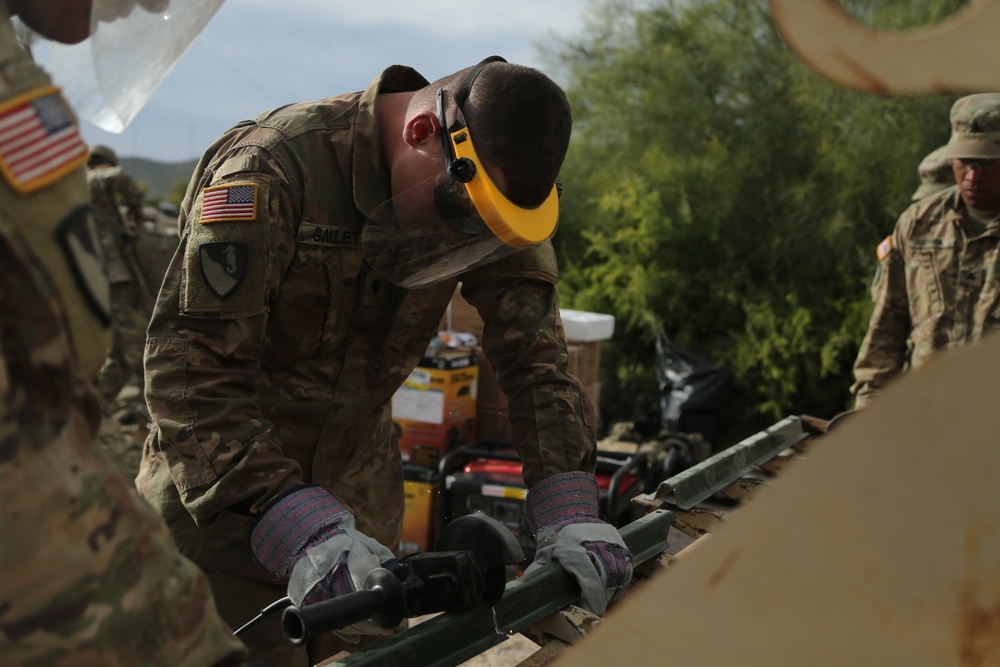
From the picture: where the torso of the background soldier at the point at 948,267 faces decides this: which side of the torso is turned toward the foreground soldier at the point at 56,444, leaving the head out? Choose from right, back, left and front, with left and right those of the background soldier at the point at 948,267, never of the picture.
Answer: front

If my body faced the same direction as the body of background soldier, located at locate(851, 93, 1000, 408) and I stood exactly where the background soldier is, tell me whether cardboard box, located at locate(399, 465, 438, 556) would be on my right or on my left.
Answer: on my right

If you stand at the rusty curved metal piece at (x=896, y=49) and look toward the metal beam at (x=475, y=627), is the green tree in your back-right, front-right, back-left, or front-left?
front-right

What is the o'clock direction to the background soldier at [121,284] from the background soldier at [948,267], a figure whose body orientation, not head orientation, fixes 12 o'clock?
the background soldier at [121,284] is roughly at 3 o'clock from the background soldier at [948,267].

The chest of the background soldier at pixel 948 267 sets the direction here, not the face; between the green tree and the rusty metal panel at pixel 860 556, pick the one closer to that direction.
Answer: the rusty metal panel

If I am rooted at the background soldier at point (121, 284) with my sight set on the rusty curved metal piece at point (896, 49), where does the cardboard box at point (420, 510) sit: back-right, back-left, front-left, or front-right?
front-left

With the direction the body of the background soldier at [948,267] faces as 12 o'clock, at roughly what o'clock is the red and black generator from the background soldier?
The red and black generator is roughly at 2 o'clock from the background soldier.

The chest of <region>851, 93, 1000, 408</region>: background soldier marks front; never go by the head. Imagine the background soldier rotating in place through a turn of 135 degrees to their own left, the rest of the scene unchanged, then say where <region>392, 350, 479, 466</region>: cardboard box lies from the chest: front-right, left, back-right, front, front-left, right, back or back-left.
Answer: back-left

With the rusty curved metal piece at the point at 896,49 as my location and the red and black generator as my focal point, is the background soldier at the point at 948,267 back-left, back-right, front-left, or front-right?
front-right

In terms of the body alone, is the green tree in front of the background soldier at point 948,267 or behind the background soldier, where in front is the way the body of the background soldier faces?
behind

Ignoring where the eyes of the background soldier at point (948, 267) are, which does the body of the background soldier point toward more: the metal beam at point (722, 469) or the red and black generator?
the metal beam

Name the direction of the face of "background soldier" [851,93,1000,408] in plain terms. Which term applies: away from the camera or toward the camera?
toward the camera

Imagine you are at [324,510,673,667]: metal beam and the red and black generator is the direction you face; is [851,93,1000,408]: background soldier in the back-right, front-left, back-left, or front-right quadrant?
front-right

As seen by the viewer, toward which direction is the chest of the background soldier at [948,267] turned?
toward the camera

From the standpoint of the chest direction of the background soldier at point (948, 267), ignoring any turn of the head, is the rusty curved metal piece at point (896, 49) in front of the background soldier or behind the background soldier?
in front

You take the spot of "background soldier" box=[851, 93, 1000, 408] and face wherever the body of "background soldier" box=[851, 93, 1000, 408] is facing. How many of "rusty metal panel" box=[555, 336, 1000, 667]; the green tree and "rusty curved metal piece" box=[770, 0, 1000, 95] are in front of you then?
2
